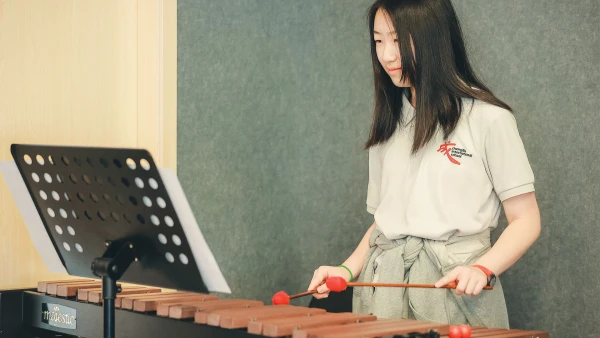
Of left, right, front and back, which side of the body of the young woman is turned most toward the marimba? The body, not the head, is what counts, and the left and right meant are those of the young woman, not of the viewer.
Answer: front

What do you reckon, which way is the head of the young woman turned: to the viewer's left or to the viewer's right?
to the viewer's left
